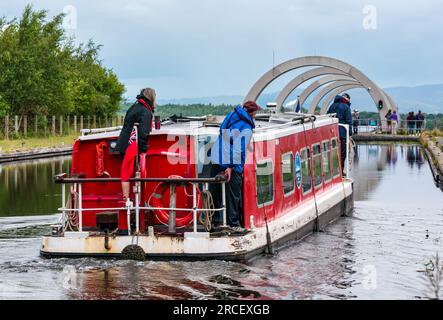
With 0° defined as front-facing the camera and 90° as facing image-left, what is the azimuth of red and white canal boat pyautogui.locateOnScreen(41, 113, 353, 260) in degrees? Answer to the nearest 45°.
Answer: approximately 225°
